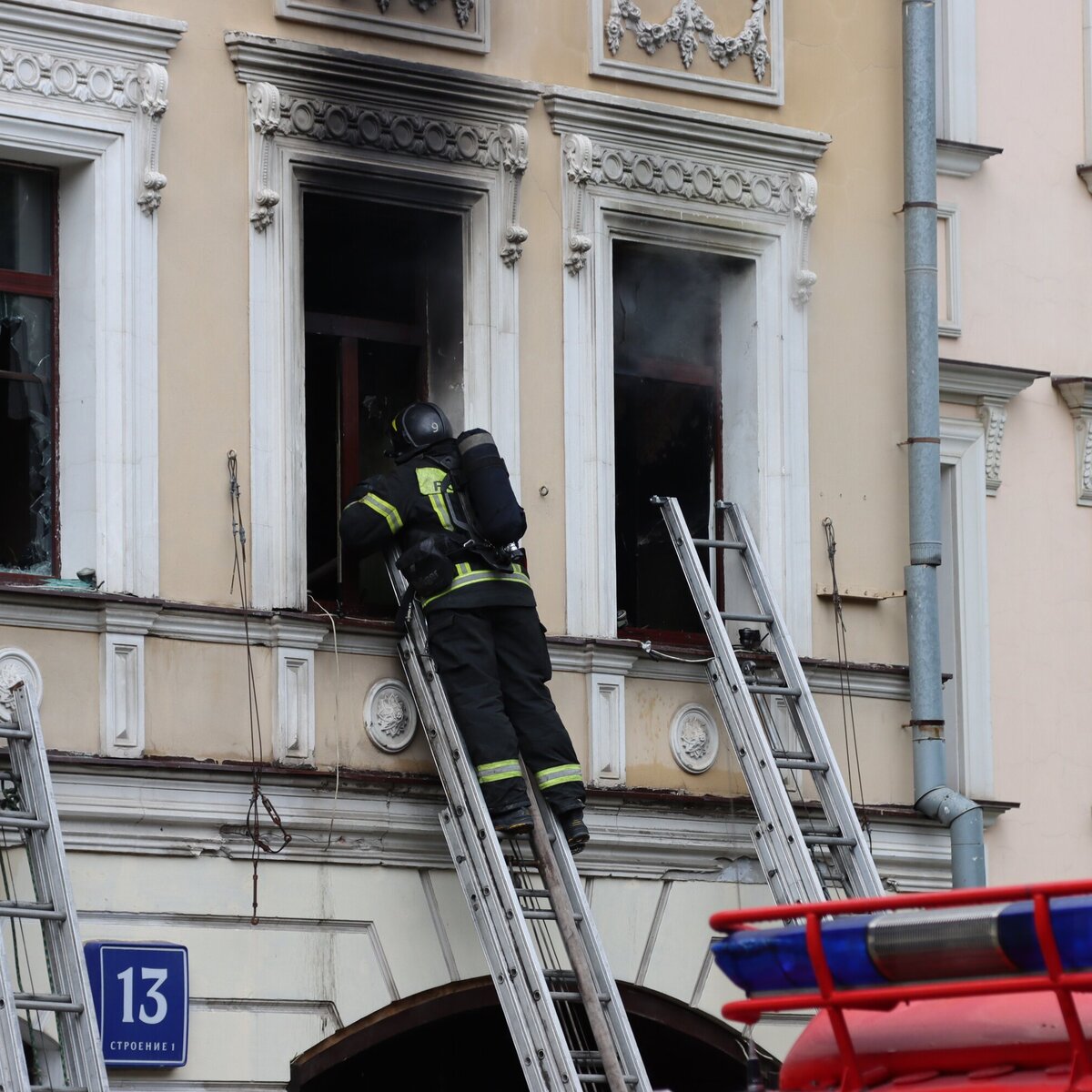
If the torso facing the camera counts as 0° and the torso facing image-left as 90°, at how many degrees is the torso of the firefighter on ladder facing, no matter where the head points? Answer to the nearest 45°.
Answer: approximately 135°

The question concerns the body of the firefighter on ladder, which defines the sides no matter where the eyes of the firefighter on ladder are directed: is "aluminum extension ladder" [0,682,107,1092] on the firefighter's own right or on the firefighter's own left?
on the firefighter's own left

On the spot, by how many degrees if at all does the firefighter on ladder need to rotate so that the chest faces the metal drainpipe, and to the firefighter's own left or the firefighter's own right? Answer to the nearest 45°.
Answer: approximately 90° to the firefighter's own right

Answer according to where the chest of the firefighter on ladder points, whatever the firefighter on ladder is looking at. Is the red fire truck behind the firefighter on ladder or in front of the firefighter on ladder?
behind

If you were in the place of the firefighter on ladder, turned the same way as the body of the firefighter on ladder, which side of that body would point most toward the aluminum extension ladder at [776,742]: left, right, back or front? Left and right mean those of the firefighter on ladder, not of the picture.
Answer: right

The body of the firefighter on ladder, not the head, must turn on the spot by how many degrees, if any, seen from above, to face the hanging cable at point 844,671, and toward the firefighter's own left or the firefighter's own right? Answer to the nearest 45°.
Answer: approximately 90° to the firefighter's own right

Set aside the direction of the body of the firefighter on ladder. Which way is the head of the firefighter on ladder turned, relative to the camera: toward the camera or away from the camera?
away from the camera
